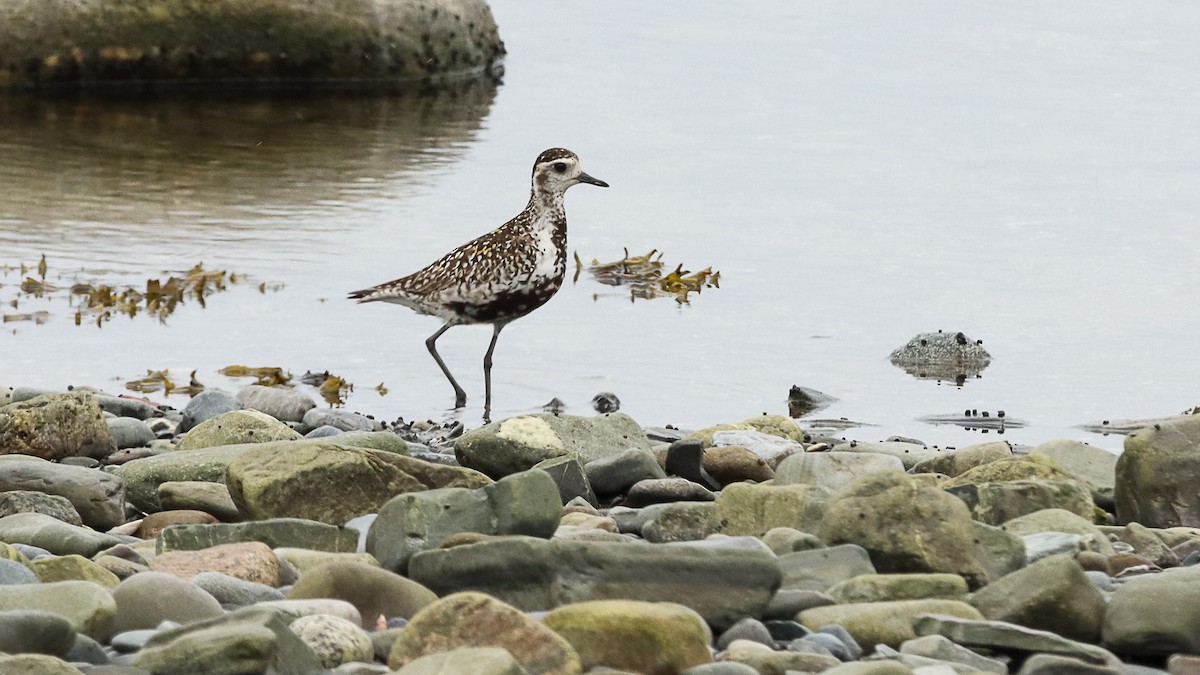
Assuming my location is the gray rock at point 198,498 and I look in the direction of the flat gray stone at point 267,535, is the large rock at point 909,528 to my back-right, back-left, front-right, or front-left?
front-left

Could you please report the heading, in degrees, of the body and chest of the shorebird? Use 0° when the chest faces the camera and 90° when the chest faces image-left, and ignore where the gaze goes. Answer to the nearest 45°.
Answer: approximately 270°

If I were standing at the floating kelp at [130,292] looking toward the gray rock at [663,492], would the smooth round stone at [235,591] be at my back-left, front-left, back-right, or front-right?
front-right

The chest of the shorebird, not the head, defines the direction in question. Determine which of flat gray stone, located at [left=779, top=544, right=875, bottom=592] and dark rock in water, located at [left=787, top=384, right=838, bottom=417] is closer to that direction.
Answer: the dark rock in water

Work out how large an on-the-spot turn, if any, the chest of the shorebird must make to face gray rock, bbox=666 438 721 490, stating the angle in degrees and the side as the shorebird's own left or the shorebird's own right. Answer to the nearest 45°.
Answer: approximately 90° to the shorebird's own right

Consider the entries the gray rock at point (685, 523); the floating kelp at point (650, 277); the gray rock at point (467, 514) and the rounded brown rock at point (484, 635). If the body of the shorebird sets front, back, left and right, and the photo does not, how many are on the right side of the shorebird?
3

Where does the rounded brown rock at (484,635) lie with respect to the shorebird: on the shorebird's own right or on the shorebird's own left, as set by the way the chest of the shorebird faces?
on the shorebird's own right

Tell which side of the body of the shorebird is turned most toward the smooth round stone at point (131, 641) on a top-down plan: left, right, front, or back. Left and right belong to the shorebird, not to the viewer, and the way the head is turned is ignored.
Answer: right

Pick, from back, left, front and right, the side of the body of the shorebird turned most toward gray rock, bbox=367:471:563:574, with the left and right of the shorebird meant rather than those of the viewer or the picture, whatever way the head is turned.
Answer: right

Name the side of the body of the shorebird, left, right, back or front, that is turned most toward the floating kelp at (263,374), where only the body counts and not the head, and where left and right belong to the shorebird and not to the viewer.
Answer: back

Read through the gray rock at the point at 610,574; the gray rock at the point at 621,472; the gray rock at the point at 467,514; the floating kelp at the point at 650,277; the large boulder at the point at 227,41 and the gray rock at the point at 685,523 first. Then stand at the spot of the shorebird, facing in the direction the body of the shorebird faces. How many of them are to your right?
4

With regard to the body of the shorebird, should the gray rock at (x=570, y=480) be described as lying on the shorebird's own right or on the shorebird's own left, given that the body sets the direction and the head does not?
on the shorebird's own right

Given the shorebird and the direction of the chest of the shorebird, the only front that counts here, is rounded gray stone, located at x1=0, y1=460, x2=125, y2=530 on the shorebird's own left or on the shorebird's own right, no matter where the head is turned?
on the shorebird's own right

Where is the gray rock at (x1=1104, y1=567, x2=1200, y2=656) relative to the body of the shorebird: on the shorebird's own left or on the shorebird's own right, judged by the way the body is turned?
on the shorebird's own right
